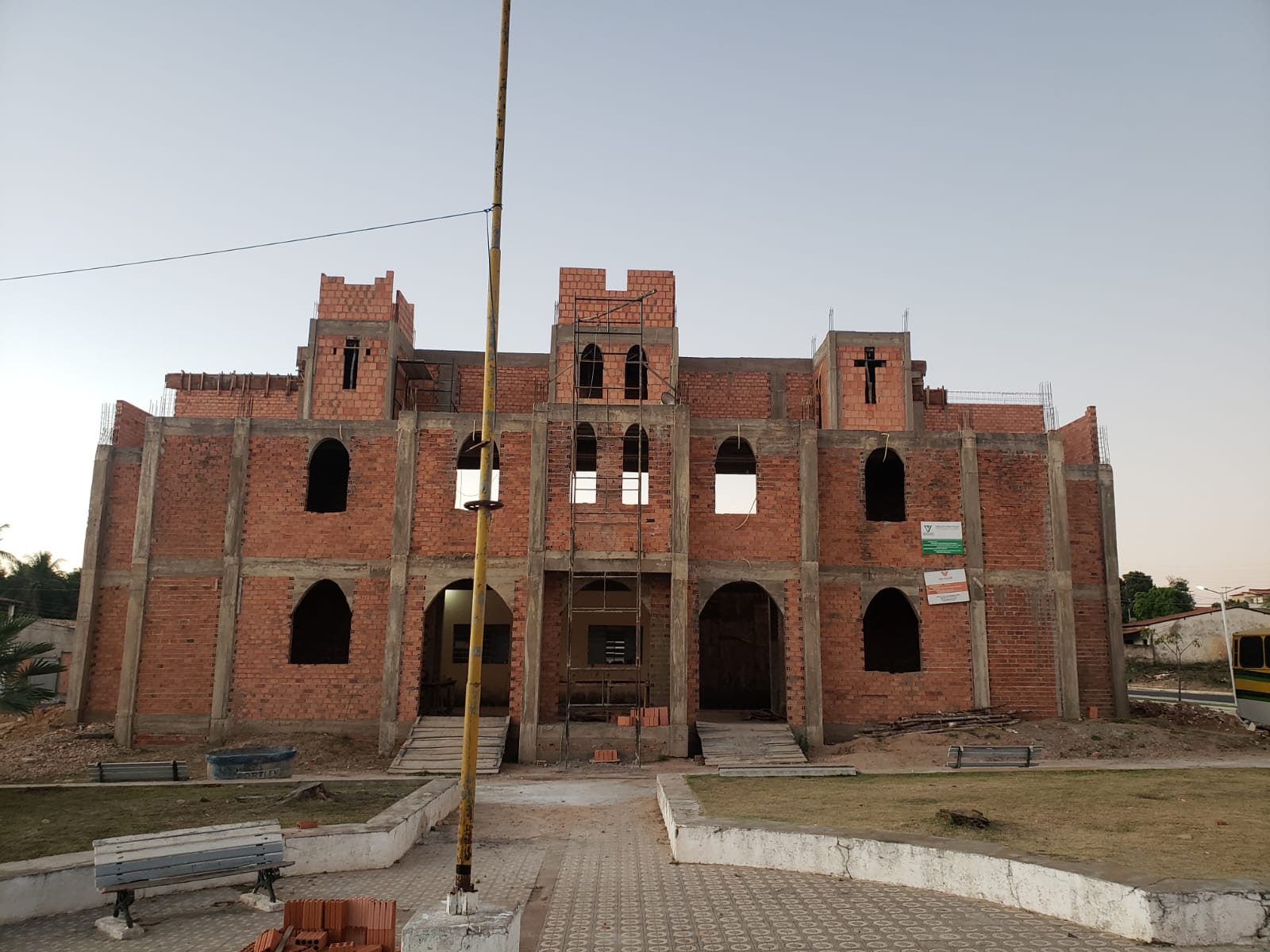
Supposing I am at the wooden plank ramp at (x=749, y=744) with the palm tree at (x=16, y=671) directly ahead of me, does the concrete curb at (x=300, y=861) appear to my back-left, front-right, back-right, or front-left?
front-left
